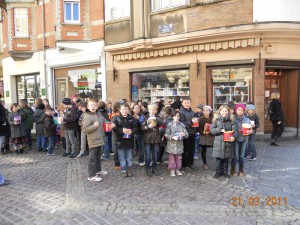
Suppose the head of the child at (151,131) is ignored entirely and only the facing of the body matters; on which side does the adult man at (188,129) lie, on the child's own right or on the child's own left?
on the child's own left

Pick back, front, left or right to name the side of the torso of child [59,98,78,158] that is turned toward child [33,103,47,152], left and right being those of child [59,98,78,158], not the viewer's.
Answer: right

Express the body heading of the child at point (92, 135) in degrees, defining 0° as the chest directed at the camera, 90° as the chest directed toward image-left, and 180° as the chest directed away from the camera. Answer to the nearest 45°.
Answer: approximately 315°

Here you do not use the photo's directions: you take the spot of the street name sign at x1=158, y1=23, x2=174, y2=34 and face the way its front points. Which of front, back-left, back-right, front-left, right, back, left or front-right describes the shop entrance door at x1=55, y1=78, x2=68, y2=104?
back-right

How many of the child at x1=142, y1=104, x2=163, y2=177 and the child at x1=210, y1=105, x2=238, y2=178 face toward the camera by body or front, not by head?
2

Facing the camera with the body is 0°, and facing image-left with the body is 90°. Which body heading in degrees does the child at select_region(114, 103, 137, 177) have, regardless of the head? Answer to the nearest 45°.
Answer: approximately 0°

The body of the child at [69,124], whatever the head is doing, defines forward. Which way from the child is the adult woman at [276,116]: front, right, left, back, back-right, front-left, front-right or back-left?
back-left

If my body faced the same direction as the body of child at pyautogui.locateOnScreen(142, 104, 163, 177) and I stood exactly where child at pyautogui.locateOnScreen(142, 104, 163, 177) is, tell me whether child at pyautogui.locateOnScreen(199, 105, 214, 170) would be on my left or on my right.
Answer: on my left

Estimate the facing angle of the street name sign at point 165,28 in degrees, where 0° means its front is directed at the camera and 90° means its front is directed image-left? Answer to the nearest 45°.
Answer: approximately 0°
